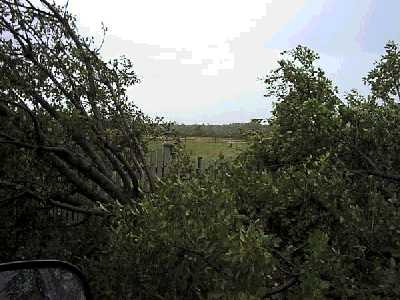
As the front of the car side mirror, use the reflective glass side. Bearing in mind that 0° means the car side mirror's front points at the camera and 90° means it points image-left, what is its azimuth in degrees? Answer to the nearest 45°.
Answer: approximately 0°

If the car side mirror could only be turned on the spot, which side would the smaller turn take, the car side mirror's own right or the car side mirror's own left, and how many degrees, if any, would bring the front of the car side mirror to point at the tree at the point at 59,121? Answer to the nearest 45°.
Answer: approximately 180°
